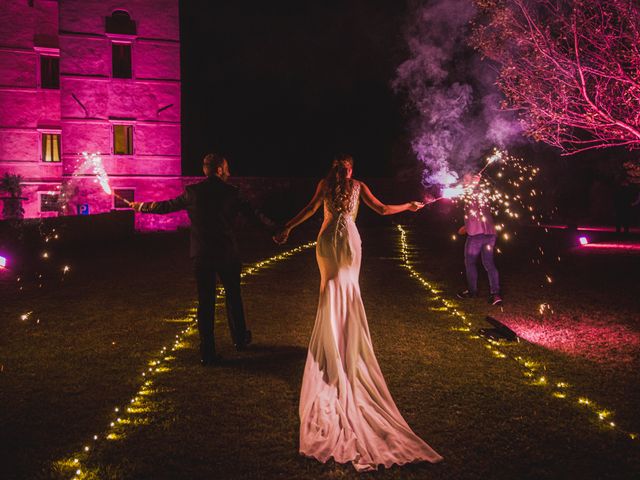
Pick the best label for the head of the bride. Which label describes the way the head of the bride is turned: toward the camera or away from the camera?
away from the camera

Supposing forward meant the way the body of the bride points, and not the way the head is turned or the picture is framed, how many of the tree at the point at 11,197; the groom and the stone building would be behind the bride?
0

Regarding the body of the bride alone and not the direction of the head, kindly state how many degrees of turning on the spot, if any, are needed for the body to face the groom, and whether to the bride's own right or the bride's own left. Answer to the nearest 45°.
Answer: approximately 45° to the bride's own left

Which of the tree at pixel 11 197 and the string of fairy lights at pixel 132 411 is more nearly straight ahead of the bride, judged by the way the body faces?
the tree

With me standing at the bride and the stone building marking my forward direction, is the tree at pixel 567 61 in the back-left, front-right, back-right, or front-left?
front-right

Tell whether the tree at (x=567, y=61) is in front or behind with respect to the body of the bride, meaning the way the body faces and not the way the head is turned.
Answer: in front

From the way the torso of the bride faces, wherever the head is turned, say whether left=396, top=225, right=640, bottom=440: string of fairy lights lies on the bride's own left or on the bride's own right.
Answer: on the bride's own right

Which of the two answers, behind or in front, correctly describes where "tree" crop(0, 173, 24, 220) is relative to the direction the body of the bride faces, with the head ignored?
in front

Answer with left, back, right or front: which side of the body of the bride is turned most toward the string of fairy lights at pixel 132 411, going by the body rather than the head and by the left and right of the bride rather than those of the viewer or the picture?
left

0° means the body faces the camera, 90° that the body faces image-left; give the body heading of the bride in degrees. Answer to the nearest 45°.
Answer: approximately 180°
